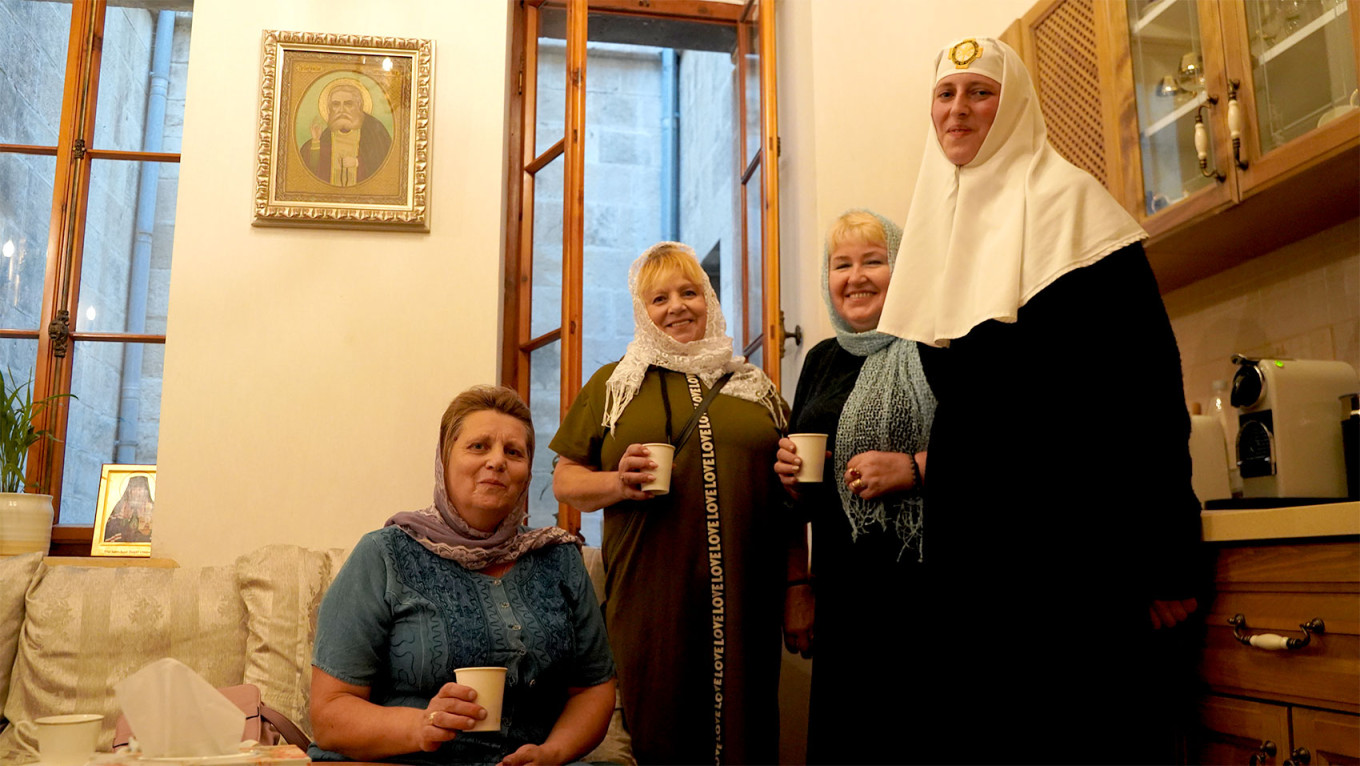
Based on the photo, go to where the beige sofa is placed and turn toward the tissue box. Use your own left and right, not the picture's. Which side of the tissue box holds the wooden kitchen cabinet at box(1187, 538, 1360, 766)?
left

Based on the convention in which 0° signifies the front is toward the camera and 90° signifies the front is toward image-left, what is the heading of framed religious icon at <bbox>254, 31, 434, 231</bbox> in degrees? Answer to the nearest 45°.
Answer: approximately 0°

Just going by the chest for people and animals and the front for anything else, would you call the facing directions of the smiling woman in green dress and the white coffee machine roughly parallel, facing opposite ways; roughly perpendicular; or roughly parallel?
roughly perpendicular

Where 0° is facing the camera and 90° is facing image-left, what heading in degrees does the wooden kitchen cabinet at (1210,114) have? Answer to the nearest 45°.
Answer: approximately 45°

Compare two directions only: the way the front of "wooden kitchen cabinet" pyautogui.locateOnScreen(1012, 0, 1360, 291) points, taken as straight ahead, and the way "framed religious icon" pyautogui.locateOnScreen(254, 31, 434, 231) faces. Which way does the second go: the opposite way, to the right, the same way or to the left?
to the left

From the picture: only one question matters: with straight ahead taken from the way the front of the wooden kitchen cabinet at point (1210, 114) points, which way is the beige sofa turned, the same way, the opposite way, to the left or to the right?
to the left

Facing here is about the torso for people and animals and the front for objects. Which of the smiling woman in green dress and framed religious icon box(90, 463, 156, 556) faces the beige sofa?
the framed religious icon
